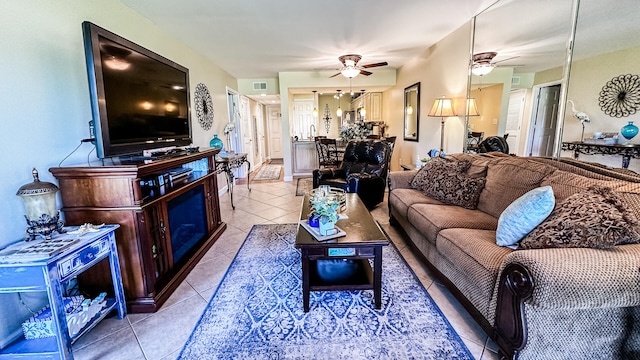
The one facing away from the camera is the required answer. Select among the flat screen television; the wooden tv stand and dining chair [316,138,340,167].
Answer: the dining chair

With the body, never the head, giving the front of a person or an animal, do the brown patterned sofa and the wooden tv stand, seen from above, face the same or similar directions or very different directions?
very different directions

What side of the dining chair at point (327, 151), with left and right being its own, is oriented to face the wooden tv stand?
back

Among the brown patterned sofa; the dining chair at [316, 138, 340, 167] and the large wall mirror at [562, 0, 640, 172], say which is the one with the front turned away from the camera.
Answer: the dining chair

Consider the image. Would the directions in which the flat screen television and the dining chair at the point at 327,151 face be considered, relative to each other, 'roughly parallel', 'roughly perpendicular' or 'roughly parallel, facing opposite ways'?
roughly perpendicular

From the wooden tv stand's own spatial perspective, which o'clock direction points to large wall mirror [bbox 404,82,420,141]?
The large wall mirror is roughly at 10 o'clock from the wooden tv stand.

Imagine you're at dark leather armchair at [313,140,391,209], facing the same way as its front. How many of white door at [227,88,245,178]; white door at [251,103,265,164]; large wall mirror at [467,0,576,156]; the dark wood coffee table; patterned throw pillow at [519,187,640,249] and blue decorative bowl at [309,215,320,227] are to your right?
2

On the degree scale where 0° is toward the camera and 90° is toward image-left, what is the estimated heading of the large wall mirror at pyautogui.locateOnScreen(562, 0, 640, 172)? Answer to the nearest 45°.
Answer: approximately 45°

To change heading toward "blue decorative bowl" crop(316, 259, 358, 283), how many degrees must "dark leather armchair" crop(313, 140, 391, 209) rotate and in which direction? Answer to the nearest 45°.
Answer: approximately 45° to its left

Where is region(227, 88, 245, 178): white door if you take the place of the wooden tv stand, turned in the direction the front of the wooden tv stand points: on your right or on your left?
on your left

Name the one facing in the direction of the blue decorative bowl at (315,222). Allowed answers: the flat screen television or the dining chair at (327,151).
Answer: the flat screen television

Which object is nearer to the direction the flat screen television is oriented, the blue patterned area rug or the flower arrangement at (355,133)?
the blue patterned area rug

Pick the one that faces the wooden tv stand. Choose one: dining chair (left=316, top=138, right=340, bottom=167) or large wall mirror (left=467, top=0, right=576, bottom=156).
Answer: the large wall mirror

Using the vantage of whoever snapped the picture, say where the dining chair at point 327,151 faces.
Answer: facing away from the viewer

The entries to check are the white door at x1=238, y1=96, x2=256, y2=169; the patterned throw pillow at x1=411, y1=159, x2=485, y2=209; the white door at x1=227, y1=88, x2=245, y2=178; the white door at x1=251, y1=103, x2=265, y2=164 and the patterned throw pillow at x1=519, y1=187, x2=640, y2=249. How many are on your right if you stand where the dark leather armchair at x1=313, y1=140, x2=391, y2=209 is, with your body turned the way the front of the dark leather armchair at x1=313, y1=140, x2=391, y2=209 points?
3

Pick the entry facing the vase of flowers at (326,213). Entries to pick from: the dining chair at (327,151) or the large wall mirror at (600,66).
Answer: the large wall mirror
